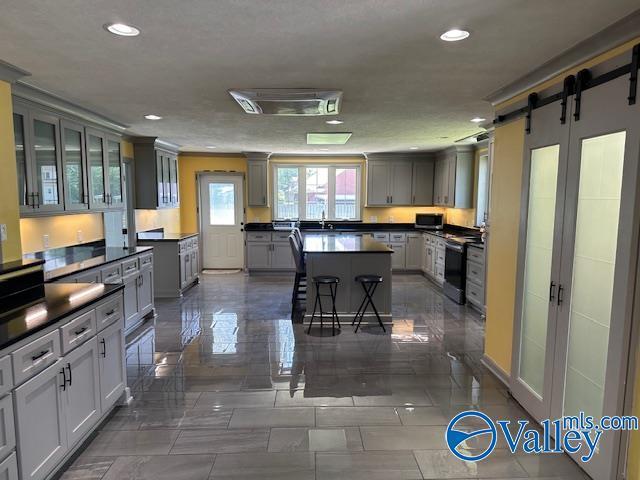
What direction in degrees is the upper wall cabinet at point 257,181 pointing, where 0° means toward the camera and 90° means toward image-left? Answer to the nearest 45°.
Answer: approximately 0°

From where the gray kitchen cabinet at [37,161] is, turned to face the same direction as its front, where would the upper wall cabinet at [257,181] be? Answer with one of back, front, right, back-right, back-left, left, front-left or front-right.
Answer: left

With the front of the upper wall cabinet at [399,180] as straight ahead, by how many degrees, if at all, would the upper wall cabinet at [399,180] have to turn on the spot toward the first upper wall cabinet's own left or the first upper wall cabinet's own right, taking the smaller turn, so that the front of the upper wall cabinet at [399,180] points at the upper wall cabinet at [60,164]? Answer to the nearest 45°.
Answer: approximately 45° to the first upper wall cabinet's own right

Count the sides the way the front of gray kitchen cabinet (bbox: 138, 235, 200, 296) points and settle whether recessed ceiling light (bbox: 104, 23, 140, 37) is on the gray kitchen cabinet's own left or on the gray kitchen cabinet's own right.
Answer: on the gray kitchen cabinet's own right

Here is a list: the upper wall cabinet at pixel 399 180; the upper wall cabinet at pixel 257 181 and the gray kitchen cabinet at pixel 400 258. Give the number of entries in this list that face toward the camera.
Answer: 3

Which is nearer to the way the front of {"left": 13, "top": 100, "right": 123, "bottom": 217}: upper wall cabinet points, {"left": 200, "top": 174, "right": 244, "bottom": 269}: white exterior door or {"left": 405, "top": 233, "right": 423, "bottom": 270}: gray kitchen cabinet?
the gray kitchen cabinet

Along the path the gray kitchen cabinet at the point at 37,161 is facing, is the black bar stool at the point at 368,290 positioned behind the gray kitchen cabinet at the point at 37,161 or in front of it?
in front

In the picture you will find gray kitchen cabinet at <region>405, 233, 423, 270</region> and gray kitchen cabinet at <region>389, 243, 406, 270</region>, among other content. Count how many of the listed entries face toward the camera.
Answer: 2

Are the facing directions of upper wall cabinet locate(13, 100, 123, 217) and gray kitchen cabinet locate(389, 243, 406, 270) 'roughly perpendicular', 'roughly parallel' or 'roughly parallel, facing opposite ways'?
roughly perpendicular

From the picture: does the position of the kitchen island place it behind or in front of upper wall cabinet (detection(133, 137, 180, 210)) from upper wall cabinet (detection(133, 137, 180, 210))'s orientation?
in front

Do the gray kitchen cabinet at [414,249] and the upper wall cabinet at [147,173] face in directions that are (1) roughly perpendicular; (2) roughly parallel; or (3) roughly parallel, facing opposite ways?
roughly perpendicular

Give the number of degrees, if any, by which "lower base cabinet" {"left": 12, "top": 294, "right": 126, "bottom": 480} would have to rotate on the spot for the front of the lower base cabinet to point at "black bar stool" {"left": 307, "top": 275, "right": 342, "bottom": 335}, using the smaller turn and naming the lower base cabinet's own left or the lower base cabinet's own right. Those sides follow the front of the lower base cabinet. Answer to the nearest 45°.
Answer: approximately 90° to the lower base cabinet's own left

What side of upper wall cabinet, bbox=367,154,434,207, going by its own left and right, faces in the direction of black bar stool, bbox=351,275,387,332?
front

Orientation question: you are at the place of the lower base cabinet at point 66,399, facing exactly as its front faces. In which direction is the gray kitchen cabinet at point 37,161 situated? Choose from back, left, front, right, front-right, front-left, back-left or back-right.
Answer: back-left

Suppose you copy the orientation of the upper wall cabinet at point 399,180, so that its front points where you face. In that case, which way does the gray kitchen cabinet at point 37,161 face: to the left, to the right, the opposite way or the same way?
to the left

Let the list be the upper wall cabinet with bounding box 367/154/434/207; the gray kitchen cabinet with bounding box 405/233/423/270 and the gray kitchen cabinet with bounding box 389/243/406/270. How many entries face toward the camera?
3

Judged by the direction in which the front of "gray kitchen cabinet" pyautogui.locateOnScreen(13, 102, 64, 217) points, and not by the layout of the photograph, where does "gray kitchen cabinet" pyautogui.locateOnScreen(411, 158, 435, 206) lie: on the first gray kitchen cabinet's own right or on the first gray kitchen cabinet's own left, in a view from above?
on the first gray kitchen cabinet's own left
